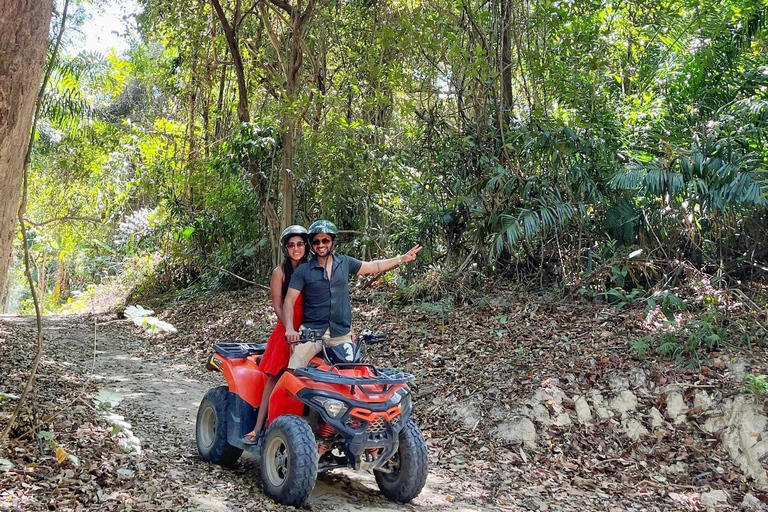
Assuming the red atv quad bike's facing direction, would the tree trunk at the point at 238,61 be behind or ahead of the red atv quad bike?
behind

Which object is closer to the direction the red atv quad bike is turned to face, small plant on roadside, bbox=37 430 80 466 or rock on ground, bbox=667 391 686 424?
the rock on ground

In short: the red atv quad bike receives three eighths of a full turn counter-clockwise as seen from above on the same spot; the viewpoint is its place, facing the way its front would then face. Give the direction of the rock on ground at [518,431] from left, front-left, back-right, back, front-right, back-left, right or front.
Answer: front-right

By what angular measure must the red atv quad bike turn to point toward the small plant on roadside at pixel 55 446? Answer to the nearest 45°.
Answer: approximately 135° to its right

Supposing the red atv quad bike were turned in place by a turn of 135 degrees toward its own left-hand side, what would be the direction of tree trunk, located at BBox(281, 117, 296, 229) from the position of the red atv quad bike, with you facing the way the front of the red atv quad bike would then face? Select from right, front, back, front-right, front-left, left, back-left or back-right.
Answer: front

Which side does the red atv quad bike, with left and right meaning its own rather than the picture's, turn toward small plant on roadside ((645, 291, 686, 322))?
left

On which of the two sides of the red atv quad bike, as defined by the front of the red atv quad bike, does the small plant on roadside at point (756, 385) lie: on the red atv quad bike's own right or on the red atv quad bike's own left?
on the red atv quad bike's own left

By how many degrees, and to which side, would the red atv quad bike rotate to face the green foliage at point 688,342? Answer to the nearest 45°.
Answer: approximately 90° to its left

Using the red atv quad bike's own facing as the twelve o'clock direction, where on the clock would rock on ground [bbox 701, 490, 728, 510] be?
The rock on ground is roughly at 10 o'clock from the red atv quad bike.

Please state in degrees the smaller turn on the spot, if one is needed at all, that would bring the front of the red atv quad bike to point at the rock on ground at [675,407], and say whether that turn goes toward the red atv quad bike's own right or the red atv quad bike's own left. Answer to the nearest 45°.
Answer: approximately 90° to the red atv quad bike's own left

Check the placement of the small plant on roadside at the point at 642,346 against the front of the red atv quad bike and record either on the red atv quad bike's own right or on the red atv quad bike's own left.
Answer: on the red atv quad bike's own left

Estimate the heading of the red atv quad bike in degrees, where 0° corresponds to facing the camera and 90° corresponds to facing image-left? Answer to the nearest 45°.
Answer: approximately 315°

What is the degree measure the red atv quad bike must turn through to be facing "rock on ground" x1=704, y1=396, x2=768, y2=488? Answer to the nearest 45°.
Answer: approximately 45° to its left
